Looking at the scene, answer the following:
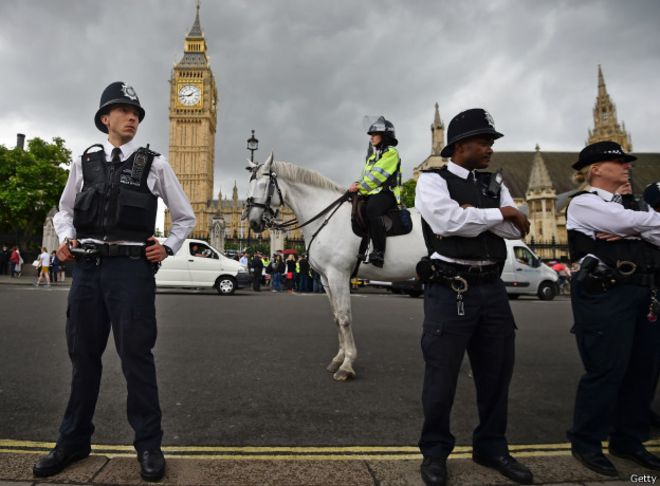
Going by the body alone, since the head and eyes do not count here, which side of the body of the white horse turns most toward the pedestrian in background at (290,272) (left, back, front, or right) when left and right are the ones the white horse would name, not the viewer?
right

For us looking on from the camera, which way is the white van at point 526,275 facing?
facing to the right of the viewer

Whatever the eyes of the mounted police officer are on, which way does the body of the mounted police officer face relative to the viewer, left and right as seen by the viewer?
facing to the left of the viewer

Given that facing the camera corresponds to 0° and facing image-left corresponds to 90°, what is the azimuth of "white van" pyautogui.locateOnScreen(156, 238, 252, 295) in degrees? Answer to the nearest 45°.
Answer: approximately 270°

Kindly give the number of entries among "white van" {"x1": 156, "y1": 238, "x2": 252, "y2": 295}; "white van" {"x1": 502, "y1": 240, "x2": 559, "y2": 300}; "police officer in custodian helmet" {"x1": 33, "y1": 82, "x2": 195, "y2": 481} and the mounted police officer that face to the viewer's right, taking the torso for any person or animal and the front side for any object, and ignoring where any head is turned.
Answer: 2

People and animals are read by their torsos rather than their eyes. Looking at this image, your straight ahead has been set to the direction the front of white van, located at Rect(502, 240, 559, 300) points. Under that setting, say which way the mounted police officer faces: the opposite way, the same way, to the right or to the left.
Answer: the opposite way

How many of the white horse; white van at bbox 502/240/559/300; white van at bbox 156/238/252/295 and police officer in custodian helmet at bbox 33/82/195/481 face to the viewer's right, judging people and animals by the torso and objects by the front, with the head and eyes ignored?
2

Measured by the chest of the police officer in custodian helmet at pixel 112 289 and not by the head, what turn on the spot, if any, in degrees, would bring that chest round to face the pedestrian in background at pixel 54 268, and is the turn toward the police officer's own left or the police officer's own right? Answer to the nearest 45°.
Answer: approximately 180°

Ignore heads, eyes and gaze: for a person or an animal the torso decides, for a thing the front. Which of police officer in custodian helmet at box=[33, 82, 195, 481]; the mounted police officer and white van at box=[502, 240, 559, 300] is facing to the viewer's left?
the mounted police officer

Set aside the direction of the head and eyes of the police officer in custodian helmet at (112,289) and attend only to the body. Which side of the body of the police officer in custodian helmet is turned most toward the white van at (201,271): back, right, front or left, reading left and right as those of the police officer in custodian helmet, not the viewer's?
back

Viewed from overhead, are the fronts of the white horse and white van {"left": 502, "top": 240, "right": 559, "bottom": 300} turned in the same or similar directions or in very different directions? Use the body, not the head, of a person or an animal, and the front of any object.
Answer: very different directions
